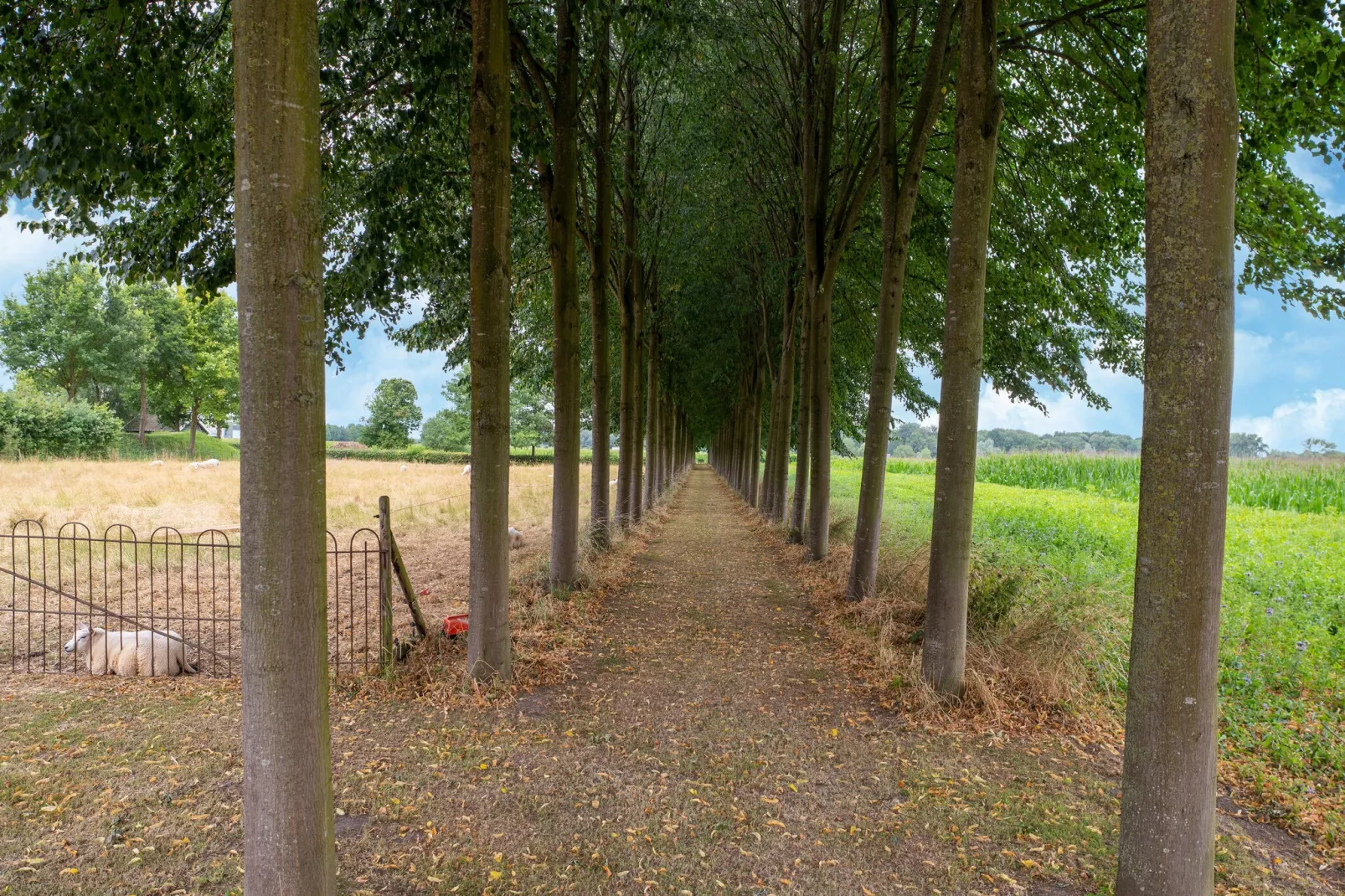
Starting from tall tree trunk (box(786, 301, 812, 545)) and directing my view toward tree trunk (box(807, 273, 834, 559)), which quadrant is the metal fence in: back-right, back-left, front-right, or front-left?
front-right

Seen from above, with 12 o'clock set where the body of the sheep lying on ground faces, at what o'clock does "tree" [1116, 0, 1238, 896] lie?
The tree is roughly at 8 o'clock from the sheep lying on ground.

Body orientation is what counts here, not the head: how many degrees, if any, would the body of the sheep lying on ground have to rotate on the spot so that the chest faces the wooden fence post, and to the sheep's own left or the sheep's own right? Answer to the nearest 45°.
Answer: approximately 135° to the sheep's own left

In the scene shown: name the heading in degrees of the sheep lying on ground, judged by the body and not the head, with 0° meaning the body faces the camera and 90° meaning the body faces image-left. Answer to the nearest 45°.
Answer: approximately 90°

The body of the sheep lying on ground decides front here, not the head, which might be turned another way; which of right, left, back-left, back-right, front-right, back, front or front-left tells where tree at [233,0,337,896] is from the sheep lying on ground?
left

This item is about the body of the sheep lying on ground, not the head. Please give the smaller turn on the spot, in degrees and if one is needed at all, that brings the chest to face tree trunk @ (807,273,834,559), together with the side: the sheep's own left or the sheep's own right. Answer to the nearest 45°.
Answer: approximately 180°

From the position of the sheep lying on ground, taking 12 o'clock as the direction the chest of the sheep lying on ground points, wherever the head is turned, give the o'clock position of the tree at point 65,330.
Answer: The tree is roughly at 3 o'clock from the sheep lying on ground.

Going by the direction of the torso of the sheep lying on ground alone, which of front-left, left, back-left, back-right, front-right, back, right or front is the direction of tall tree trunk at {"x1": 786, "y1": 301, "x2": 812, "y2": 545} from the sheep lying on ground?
back

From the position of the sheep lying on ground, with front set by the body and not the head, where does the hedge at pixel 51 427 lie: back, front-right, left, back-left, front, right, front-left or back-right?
right
